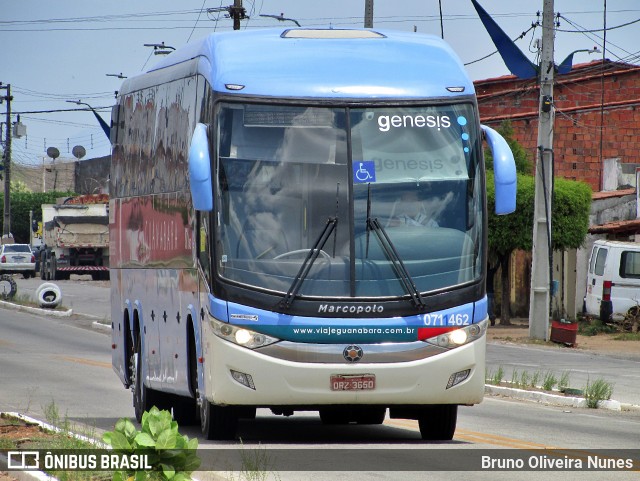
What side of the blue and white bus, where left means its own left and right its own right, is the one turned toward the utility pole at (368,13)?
back

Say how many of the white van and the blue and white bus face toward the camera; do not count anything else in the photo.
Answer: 1

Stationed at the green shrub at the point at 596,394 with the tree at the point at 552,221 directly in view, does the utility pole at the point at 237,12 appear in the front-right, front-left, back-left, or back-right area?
front-left

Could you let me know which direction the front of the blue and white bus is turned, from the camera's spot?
facing the viewer

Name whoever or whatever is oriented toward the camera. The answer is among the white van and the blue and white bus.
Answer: the blue and white bus
